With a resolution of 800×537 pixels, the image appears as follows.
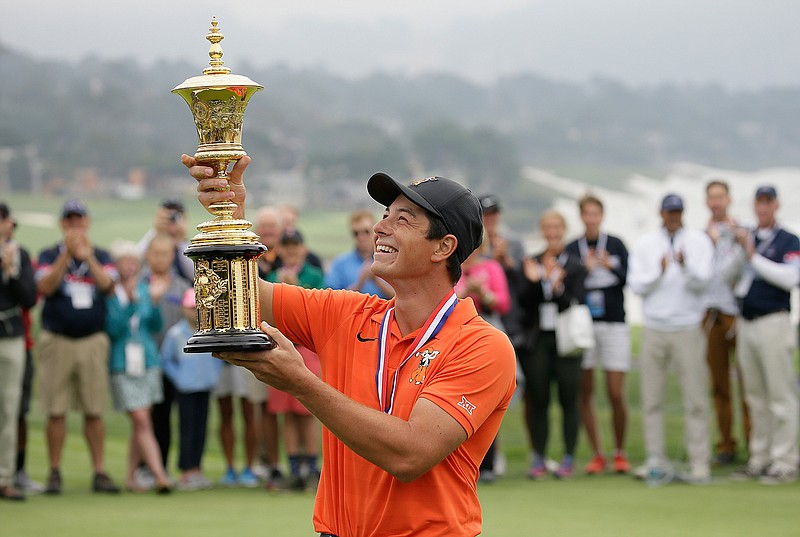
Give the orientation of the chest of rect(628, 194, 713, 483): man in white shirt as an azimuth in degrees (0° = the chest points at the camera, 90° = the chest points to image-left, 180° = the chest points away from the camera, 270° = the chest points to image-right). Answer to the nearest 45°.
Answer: approximately 0°

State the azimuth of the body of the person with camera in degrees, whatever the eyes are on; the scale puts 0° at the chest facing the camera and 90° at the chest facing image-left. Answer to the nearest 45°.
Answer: approximately 0°

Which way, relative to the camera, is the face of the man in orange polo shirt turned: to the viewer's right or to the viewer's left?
to the viewer's left

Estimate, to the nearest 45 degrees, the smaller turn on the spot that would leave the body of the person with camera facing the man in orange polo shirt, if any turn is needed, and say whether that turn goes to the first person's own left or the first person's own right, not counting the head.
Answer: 0° — they already face them

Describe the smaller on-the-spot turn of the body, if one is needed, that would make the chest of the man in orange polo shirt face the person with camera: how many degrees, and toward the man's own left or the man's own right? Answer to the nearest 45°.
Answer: approximately 135° to the man's own right

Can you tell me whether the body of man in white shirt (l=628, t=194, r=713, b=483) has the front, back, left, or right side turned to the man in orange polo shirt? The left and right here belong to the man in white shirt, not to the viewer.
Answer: front

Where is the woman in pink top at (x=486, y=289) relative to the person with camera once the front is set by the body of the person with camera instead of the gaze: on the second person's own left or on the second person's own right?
on the second person's own left

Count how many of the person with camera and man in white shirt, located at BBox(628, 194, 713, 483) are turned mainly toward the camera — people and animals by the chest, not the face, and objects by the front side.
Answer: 2

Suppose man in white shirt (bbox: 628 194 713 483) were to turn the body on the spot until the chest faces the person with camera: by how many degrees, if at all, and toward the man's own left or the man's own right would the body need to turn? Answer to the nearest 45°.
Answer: approximately 90° to the man's own right

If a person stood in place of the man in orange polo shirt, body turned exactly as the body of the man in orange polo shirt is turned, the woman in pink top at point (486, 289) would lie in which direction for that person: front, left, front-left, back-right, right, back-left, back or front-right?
back-right

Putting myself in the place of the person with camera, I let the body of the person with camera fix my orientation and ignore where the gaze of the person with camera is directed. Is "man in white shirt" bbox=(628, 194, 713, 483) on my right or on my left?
on my left

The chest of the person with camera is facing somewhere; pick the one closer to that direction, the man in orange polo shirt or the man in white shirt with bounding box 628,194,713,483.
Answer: the man in orange polo shirt
